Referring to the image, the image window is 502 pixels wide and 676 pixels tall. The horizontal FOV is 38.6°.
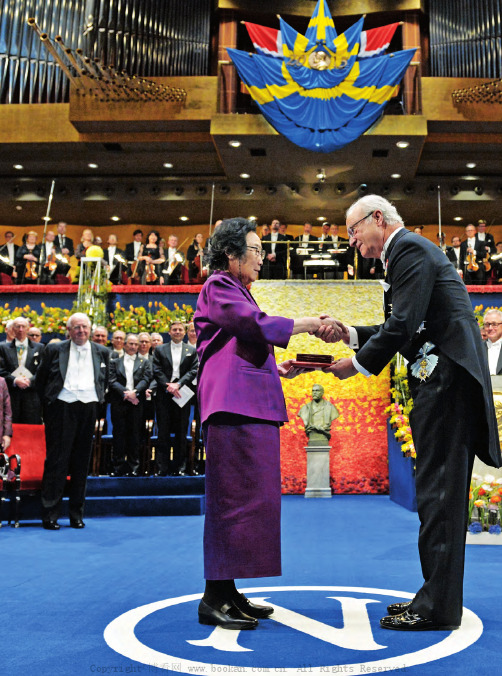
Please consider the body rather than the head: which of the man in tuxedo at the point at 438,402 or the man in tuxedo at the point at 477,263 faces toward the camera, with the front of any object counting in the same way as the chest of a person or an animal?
the man in tuxedo at the point at 477,263

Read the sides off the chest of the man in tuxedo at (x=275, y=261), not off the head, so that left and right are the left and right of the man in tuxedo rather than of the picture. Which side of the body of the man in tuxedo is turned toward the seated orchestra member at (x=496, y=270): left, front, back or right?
left

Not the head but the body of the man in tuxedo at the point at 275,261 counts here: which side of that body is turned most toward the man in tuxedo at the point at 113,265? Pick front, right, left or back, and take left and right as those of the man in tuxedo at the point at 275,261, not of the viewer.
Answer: right

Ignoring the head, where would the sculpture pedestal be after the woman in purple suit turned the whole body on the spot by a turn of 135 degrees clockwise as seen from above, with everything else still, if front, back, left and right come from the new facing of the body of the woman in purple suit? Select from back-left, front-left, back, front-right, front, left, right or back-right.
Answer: back-right

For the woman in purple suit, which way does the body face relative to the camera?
to the viewer's right

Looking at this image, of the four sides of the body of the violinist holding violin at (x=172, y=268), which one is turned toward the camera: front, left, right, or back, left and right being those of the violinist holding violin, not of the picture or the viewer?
front

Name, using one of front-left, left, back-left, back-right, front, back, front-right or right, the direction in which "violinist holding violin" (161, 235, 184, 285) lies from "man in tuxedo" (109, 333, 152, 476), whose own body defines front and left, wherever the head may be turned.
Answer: back

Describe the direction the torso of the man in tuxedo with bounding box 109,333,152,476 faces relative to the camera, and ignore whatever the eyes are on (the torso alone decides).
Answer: toward the camera

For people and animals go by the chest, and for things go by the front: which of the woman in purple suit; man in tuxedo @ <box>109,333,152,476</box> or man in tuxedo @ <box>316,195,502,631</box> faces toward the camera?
man in tuxedo @ <box>109,333,152,476</box>

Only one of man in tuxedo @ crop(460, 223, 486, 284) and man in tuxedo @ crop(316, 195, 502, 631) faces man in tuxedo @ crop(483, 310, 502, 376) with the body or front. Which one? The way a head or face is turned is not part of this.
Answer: man in tuxedo @ crop(460, 223, 486, 284)

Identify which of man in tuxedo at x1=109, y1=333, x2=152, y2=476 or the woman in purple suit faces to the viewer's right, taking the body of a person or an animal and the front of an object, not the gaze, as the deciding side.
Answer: the woman in purple suit

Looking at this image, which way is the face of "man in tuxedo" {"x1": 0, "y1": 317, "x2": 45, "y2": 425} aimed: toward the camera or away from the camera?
toward the camera

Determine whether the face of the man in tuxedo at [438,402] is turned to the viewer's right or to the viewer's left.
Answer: to the viewer's left

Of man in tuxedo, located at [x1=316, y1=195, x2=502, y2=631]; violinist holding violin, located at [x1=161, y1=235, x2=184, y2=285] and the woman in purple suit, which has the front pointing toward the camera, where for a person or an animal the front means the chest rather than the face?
the violinist holding violin

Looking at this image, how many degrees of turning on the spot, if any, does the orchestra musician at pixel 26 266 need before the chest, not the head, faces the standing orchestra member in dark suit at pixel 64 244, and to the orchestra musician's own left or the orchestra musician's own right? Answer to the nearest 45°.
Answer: approximately 135° to the orchestra musician's own left

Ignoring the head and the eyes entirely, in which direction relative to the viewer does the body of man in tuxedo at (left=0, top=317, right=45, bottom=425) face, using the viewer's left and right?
facing the viewer

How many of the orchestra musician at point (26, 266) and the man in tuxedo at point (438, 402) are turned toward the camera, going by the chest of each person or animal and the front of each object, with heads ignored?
1
